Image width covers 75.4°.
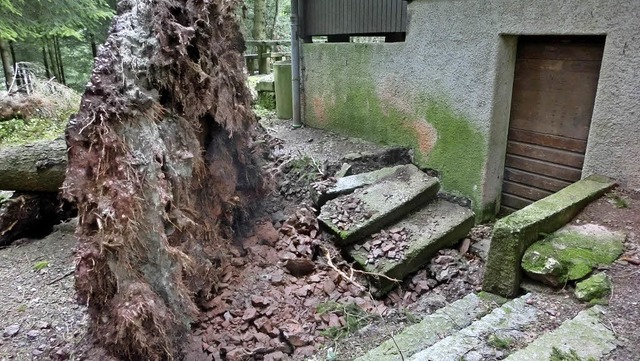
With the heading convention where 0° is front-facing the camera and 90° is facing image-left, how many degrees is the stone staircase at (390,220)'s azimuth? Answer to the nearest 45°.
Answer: approximately 315°

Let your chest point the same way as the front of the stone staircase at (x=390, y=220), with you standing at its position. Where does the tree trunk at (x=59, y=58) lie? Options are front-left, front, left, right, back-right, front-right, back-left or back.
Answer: back

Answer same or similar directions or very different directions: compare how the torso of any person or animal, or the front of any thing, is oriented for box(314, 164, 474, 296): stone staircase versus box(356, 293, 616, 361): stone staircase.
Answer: very different directions

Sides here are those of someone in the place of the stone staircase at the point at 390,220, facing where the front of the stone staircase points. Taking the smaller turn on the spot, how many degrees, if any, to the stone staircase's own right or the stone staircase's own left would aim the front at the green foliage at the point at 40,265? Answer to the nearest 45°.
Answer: approximately 135° to the stone staircase's own right

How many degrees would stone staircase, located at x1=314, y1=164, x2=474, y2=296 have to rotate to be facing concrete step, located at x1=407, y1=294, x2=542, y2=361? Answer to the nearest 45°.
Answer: approximately 45° to its right

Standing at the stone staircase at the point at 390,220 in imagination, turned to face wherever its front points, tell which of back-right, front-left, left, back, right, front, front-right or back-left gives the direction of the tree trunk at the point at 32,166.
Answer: back-right

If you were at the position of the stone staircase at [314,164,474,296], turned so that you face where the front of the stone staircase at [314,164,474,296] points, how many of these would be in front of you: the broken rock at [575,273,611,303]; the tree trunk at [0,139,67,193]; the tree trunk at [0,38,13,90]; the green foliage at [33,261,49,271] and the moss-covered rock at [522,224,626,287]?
2

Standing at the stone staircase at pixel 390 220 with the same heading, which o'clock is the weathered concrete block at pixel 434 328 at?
The weathered concrete block is roughly at 1 o'clock from the stone staircase.
